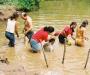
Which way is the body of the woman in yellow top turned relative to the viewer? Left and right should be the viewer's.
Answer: facing away from the viewer and to the right of the viewer
